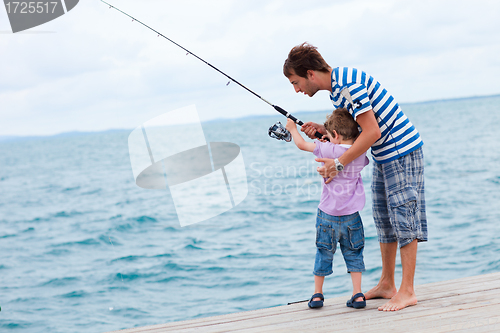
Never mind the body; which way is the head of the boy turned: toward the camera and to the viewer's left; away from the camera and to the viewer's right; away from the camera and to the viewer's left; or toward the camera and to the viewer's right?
away from the camera and to the viewer's left

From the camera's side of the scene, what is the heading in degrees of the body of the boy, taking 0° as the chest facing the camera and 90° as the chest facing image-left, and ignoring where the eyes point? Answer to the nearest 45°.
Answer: approximately 135°

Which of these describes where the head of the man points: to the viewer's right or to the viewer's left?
to the viewer's left

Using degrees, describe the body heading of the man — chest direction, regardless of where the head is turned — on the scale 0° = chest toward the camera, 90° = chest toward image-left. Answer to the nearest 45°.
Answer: approximately 90°
